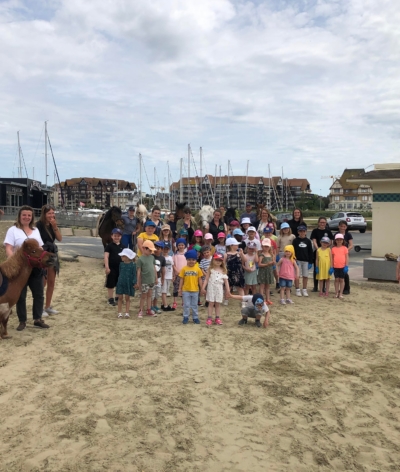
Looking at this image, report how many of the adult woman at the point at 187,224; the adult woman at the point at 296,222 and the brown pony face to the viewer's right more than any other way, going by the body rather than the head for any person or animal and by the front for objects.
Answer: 1

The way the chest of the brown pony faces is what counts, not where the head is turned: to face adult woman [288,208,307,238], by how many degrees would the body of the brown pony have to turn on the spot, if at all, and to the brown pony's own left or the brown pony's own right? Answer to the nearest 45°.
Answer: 0° — it already faces them

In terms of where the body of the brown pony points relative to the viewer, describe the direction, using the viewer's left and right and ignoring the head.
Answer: facing to the right of the viewer

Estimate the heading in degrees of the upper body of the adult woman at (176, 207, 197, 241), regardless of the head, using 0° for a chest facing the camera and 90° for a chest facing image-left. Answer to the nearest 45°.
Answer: approximately 0°

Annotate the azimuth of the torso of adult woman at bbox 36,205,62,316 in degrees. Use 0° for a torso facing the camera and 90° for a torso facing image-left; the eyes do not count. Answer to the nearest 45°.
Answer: approximately 315°

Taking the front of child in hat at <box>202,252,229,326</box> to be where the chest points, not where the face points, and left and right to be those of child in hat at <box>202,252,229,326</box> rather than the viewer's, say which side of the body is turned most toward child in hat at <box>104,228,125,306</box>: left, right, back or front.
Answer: right

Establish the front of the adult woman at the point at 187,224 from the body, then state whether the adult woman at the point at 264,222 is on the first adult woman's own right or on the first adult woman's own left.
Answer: on the first adult woman's own left
